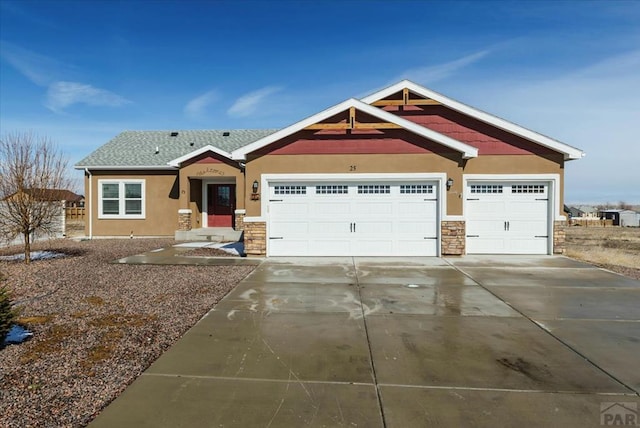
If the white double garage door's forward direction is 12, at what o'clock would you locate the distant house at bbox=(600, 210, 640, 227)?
The distant house is roughly at 7 o'clock from the white double garage door.

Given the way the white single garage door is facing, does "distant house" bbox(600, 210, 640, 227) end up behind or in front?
behind

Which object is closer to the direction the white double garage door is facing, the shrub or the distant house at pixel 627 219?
the shrub

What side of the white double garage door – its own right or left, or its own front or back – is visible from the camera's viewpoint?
front

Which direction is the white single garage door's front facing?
toward the camera

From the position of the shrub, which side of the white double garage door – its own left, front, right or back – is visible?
front

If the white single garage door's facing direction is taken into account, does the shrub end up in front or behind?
in front
